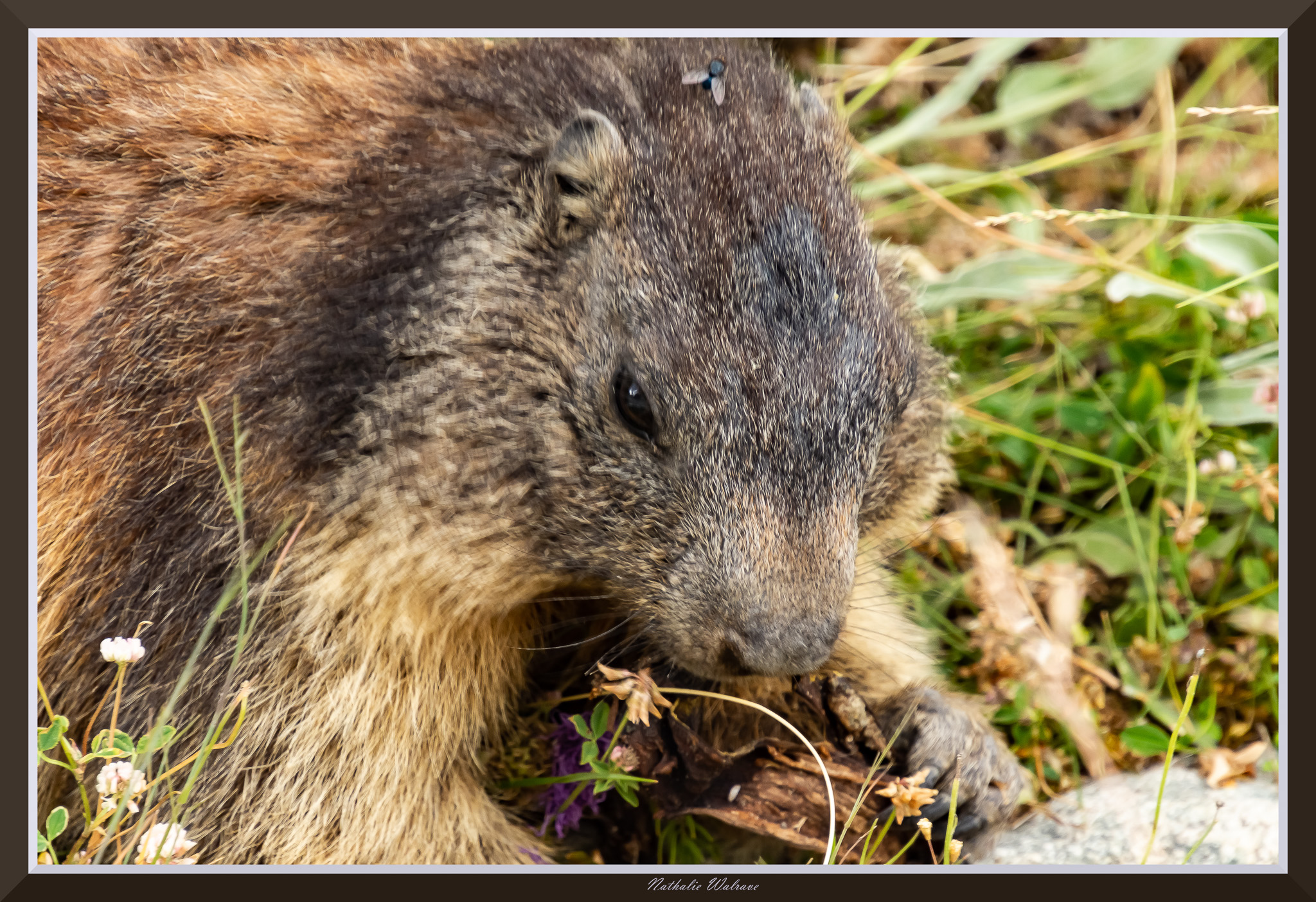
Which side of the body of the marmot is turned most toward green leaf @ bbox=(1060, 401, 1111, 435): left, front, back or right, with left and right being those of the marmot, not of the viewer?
left

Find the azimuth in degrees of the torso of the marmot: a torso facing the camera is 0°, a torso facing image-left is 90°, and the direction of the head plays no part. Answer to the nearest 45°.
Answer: approximately 315°

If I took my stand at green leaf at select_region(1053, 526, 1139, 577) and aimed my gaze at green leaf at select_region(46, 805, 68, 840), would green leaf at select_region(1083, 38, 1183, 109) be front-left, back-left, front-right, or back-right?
back-right

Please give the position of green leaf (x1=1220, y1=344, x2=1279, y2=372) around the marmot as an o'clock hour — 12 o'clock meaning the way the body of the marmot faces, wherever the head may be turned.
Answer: The green leaf is roughly at 10 o'clock from the marmot.

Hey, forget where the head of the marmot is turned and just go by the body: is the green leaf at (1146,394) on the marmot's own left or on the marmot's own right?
on the marmot's own left

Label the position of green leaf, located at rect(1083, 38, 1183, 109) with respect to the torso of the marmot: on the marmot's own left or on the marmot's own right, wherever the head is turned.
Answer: on the marmot's own left

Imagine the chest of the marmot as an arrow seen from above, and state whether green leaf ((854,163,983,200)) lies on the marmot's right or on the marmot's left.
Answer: on the marmot's left

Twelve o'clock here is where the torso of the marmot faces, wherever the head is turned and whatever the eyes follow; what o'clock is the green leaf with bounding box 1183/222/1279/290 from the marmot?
The green leaf is roughly at 10 o'clock from the marmot.

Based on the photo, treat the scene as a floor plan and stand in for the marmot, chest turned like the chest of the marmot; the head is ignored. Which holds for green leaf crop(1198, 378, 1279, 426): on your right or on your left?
on your left

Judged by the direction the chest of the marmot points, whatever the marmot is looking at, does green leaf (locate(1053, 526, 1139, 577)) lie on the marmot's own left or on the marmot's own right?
on the marmot's own left

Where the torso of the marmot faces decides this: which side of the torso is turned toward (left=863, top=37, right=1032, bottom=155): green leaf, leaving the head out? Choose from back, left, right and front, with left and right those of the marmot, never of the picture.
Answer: left
